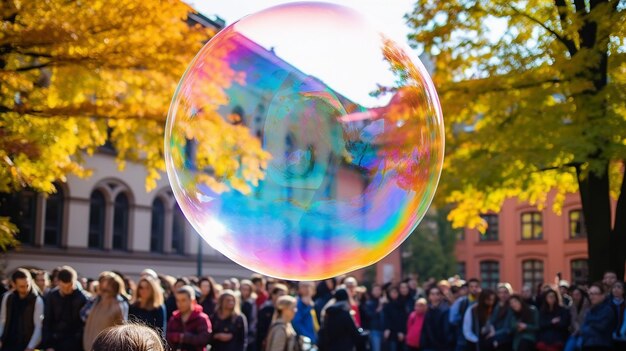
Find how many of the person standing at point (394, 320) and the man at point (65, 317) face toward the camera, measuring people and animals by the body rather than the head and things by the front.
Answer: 2

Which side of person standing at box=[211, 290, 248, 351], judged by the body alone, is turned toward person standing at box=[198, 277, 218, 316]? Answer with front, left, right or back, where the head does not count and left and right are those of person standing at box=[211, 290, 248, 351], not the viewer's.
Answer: back

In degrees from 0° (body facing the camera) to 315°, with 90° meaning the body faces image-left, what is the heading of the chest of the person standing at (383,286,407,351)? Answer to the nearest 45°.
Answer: approximately 0°

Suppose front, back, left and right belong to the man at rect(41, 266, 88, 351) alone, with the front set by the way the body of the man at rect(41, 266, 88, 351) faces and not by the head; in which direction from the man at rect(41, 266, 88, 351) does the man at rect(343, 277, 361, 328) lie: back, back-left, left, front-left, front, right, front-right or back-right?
back-left

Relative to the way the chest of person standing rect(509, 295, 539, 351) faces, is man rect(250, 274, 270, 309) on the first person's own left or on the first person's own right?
on the first person's own right

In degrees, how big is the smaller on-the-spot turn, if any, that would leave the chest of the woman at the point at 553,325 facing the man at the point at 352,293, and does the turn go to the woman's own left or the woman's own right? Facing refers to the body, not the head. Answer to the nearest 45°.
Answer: approximately 90° to the woman's own right

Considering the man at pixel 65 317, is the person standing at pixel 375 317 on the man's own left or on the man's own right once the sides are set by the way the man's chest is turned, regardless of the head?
on the man's own left

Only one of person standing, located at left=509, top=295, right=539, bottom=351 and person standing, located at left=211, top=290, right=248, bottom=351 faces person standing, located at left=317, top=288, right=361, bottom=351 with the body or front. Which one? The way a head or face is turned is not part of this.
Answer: person standing, located at left=509, top=295, right=539, bottom=351

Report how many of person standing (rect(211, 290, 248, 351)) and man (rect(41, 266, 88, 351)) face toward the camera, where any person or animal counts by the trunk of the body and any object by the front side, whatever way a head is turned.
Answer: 2
